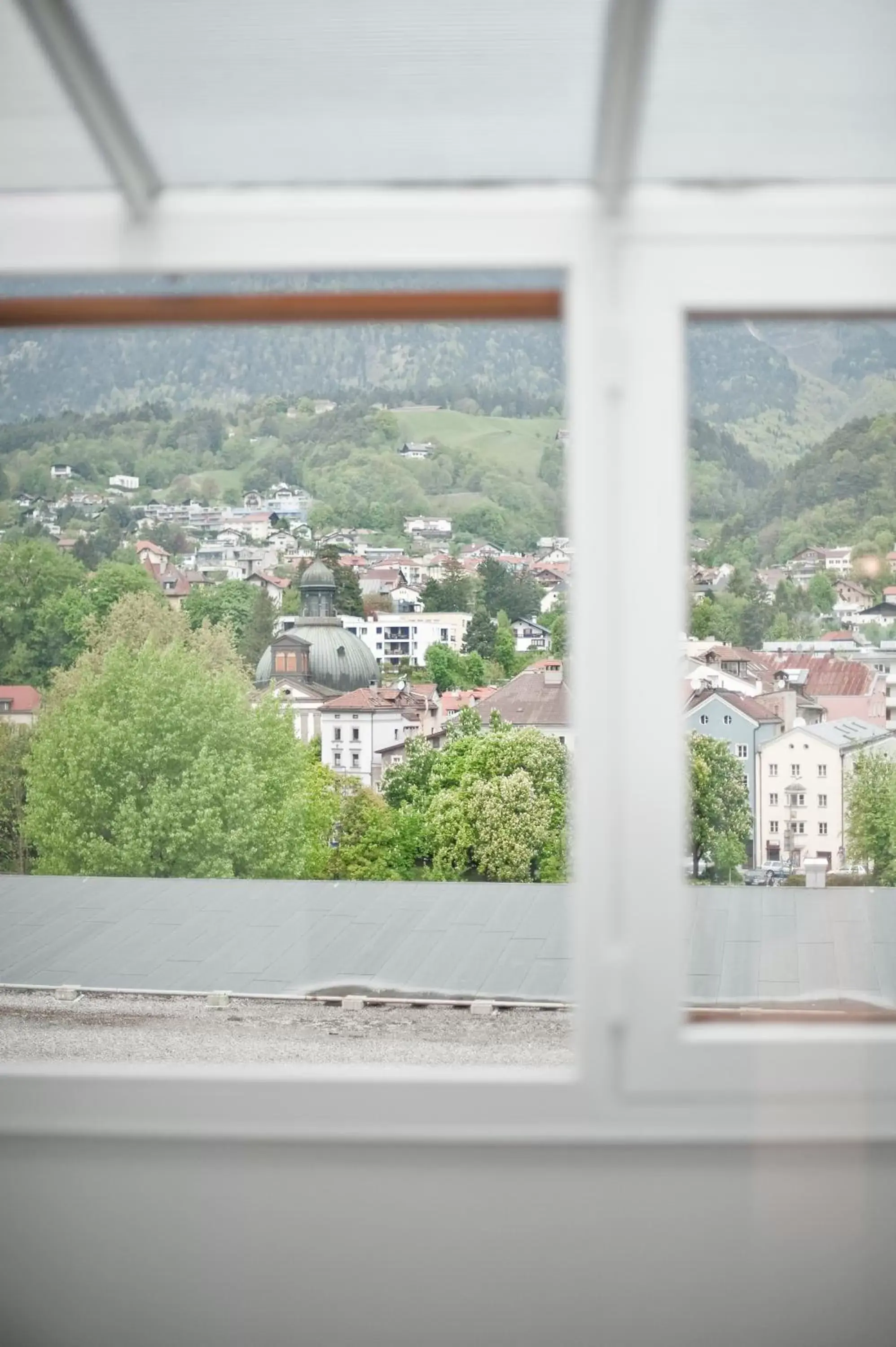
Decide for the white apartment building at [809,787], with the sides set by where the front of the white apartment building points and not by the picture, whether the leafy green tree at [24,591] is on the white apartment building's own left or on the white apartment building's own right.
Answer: on the white apartment building's own right

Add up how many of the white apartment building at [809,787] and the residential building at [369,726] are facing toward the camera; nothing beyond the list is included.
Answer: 2

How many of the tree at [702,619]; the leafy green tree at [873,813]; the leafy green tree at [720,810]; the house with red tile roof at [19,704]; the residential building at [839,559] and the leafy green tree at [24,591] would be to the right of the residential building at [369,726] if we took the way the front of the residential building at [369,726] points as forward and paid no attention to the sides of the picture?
2

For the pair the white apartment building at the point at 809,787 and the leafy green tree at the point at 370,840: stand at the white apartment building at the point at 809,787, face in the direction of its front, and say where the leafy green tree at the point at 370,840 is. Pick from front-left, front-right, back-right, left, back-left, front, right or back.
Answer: right

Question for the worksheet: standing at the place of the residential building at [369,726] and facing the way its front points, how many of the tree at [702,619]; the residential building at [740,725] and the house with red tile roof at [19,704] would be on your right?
1

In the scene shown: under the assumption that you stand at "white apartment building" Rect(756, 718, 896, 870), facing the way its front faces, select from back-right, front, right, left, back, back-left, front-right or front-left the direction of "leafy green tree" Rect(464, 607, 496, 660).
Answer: right

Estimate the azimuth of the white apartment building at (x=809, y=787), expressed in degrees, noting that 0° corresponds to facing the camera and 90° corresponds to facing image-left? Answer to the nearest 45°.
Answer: approximately 0°

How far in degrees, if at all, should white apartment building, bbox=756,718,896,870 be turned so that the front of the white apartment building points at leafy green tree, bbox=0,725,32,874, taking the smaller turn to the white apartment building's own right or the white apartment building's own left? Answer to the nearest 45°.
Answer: approximately 90° to the white apartment building's own right
